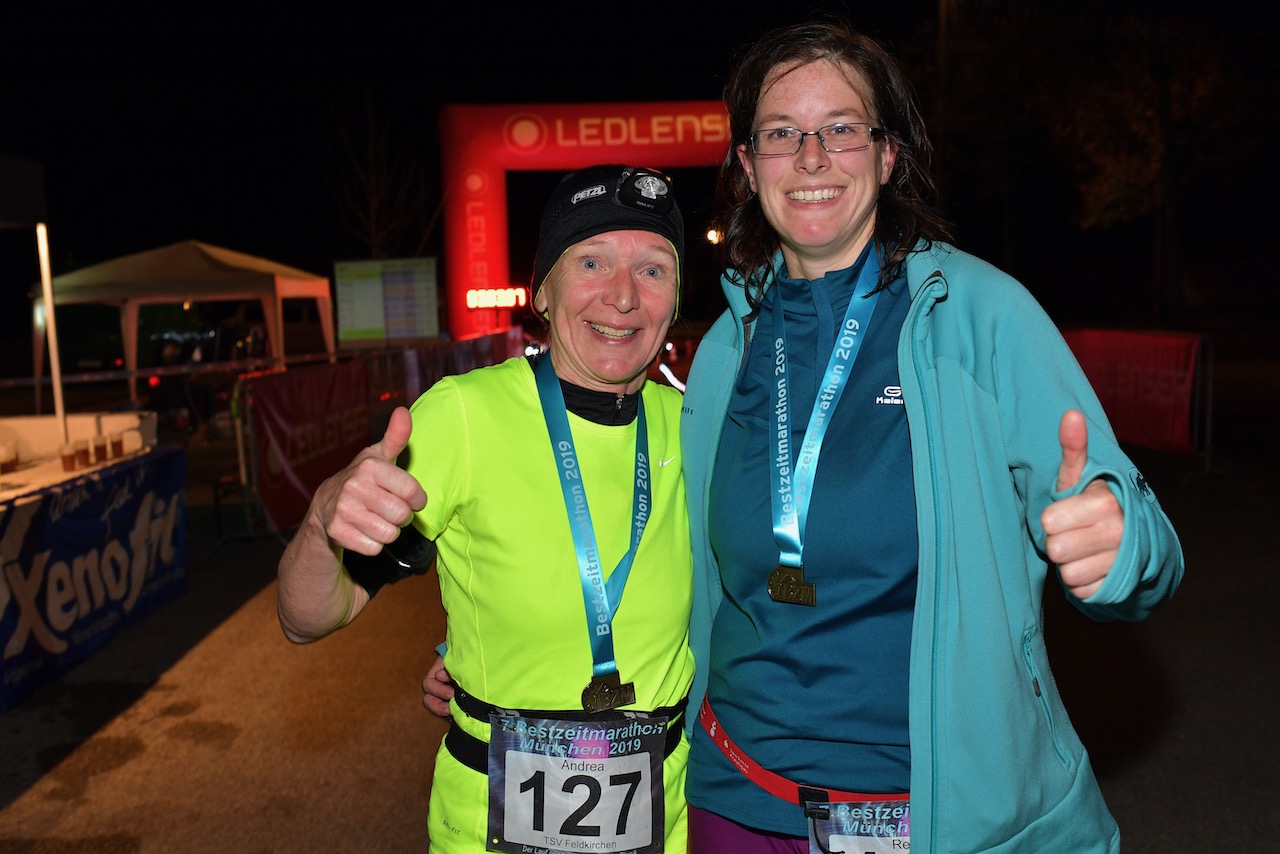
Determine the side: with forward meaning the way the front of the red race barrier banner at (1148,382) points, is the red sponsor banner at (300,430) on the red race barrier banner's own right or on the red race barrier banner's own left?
on the red race barrier banner's own right

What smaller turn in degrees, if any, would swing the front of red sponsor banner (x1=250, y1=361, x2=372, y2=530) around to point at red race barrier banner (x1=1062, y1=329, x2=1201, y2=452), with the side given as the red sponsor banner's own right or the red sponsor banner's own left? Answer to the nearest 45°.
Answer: approximately 45° to the red sponsor banner's own left

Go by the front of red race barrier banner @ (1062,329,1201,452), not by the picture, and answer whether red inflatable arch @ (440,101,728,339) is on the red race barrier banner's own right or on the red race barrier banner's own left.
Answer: on the red race barrier banner's own right

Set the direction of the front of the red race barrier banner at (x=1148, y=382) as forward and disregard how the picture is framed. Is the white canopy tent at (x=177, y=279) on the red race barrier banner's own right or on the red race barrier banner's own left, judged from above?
on the red race barrier banner's own right

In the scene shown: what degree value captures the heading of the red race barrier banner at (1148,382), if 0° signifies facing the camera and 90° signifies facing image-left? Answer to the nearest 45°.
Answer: approximately 0°

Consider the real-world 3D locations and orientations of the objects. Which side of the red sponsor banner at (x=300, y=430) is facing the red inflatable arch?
left
